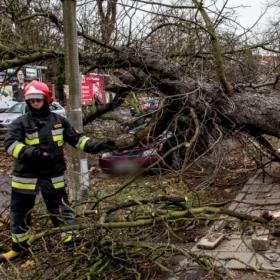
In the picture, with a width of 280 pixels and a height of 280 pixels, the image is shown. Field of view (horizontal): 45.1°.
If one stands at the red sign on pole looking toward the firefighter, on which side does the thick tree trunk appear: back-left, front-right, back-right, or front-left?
front-left

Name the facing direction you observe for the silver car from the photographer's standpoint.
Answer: facing the viewer and to the left of the viewer

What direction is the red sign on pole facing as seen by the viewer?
toward the camera

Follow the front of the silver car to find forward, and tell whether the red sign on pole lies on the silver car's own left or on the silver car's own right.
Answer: on the silver car's own left

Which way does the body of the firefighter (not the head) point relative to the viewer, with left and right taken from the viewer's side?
facing the viewer

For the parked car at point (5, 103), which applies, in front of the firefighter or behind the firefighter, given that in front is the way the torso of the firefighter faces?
behind

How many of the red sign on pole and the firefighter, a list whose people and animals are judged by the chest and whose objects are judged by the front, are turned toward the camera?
2

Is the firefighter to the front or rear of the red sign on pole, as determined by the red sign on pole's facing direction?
to the front
